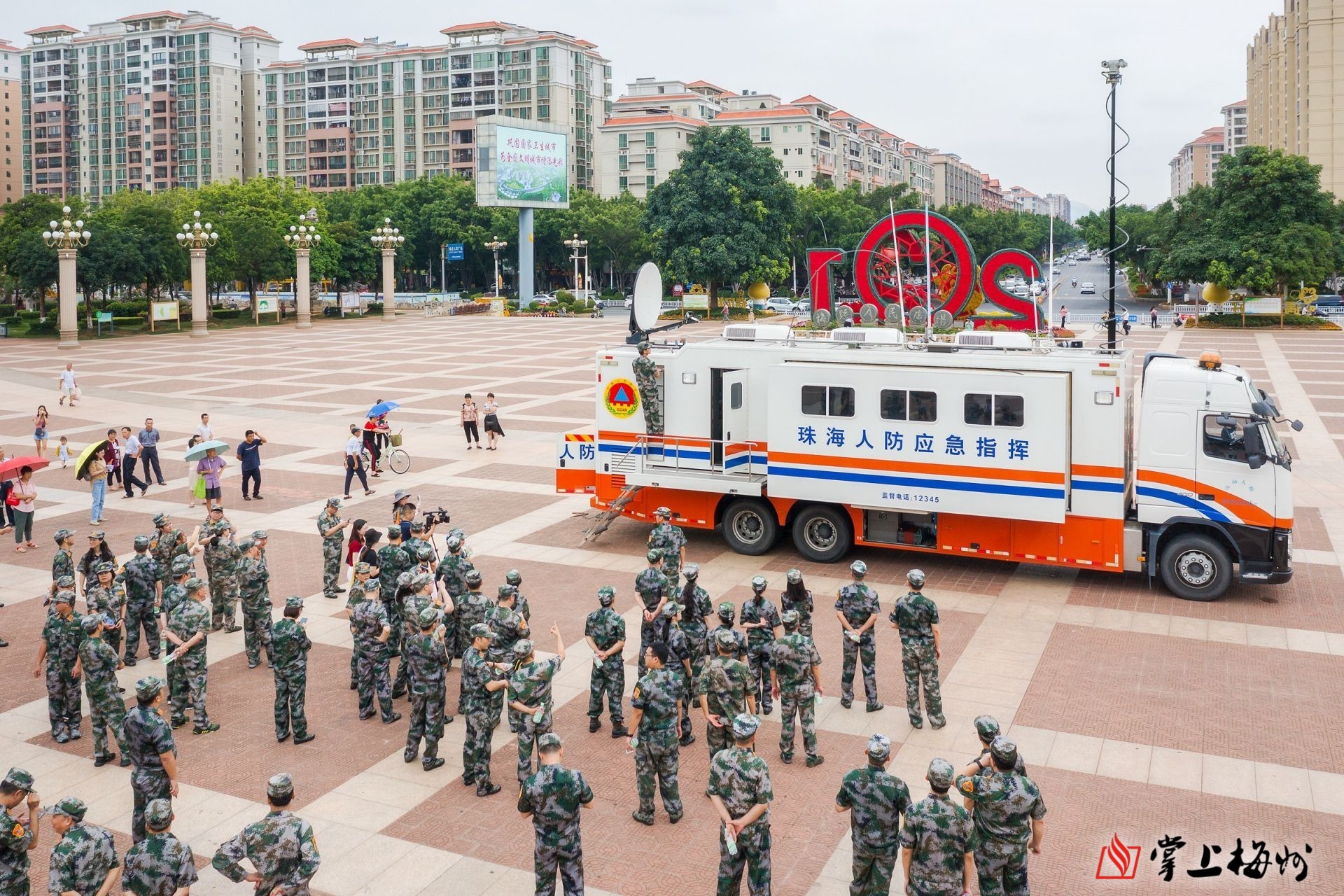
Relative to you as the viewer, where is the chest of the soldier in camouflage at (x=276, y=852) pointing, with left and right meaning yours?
facing away from the viewer

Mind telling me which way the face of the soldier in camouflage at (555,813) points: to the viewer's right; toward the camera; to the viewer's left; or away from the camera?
away from the camera

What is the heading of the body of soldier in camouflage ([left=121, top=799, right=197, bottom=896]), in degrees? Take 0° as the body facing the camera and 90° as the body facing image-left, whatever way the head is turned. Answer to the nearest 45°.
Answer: approximately 180°

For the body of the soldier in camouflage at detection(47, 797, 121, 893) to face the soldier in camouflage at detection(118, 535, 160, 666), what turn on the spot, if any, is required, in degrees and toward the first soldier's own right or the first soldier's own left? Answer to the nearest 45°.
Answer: approximately 45° to the first soldier's own right

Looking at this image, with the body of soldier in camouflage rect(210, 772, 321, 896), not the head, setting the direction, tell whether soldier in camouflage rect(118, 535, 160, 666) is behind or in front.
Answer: in front

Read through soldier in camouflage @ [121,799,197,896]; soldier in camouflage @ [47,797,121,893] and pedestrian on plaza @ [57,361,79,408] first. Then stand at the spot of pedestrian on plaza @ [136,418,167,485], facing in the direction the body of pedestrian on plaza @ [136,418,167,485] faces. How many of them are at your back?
1
